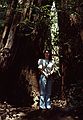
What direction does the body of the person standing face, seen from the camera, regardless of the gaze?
toward the camera
